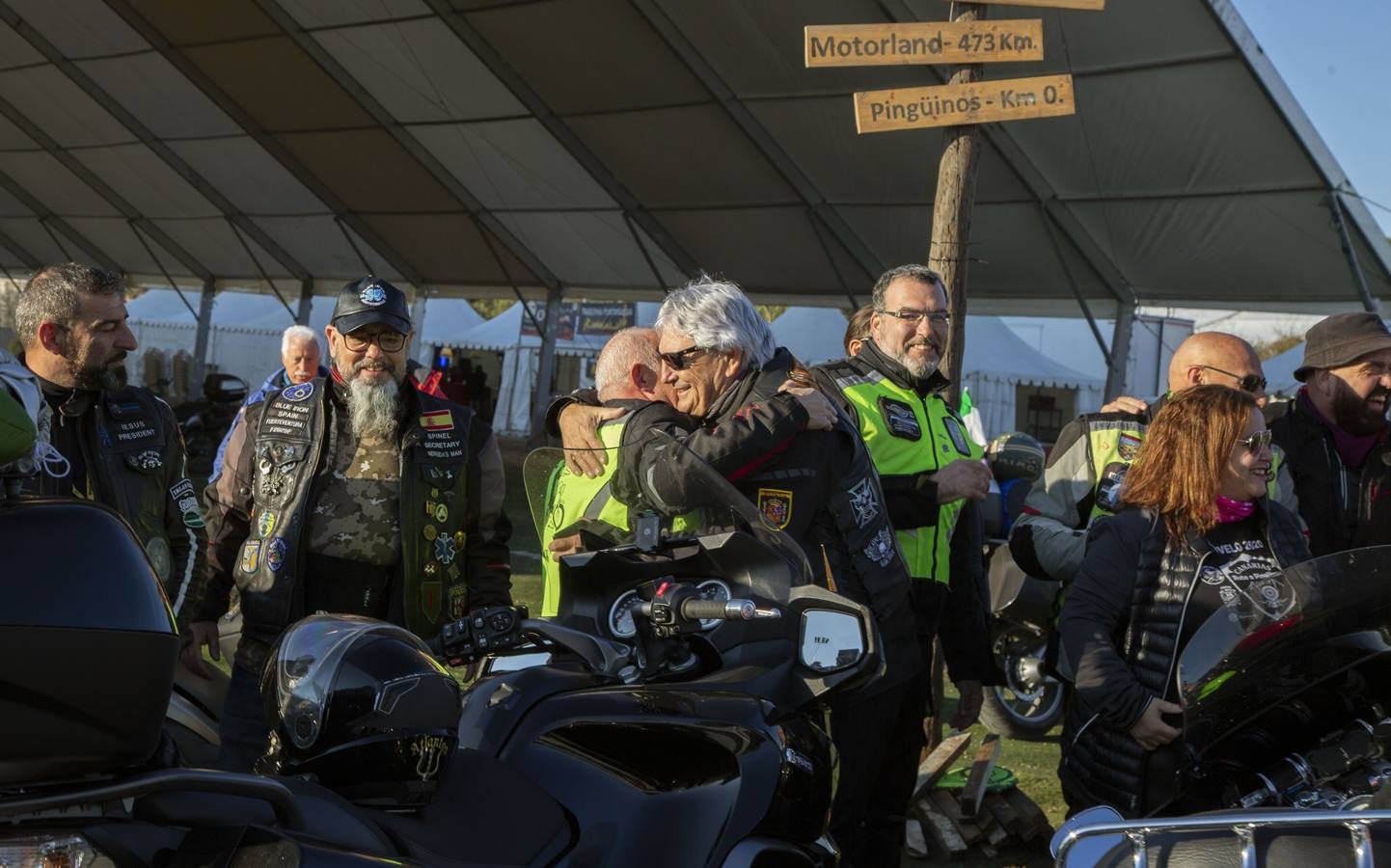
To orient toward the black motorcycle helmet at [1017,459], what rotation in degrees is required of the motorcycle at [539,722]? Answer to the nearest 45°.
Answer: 0° — it already faces it

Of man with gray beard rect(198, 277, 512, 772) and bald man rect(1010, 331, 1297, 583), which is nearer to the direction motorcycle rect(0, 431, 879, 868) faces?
the bald man

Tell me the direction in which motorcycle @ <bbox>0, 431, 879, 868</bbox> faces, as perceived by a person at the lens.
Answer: facing away from the viewer and to the right of the viewer

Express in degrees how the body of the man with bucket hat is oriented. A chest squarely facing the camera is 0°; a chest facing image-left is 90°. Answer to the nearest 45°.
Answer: approximately 315°

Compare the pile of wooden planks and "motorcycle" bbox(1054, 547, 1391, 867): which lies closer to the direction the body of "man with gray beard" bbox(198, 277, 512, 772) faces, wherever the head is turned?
the motorcycle

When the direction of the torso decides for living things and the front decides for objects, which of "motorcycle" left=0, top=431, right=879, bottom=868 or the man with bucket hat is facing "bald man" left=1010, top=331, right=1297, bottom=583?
the motorcycle

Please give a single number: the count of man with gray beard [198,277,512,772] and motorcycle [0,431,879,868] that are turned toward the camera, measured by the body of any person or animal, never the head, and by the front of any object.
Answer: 1
